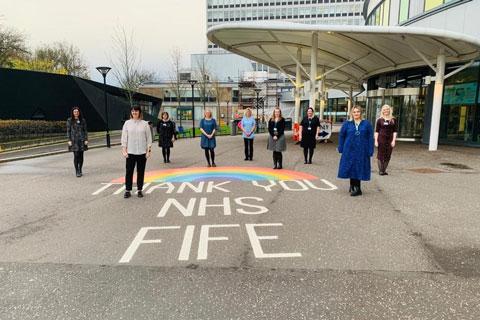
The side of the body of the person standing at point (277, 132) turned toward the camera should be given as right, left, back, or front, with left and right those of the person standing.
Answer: front

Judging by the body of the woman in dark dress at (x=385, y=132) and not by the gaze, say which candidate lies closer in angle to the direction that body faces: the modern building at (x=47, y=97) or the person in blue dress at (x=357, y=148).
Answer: the person in blue dress

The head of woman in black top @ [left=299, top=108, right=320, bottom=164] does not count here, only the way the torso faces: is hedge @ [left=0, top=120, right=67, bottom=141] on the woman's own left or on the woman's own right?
on the woman's own right

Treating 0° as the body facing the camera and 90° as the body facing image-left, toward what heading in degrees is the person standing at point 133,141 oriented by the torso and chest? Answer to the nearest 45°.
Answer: approximately 0°

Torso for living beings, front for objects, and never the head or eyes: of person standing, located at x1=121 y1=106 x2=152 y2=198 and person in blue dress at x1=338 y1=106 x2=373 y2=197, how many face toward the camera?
2

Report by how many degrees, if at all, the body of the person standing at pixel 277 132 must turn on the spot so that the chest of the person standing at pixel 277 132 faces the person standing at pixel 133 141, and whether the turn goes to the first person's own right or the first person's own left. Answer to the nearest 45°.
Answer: approximately 45° to the first person's own right

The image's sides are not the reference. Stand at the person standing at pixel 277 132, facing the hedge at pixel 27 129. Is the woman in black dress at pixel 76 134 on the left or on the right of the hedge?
left

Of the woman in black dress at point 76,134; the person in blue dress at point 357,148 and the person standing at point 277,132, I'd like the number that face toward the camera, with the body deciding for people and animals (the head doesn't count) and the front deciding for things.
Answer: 3

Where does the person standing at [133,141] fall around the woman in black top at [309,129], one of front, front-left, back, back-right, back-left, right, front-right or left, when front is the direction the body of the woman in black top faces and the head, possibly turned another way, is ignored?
front-right

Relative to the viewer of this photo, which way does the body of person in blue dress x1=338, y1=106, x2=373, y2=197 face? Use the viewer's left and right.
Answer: facing the viewer

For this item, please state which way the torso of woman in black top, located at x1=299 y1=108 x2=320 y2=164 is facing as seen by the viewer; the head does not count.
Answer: toward the camera

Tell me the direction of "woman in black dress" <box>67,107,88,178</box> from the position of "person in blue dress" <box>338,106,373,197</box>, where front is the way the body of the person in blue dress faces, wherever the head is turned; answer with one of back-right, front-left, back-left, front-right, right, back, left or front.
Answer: right

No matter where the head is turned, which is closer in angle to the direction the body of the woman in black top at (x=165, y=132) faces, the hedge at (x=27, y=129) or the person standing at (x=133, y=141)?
the person standing

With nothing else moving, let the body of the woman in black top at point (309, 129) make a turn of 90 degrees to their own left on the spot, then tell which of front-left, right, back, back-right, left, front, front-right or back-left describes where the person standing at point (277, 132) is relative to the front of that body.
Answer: back-right

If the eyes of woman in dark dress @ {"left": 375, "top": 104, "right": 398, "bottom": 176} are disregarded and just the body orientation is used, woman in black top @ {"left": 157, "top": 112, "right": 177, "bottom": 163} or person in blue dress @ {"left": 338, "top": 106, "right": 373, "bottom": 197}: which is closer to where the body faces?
the person in blue dress

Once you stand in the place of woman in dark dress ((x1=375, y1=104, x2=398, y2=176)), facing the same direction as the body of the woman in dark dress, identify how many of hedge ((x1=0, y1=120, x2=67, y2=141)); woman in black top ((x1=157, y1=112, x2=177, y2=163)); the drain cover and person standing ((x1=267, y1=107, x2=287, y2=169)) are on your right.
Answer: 3

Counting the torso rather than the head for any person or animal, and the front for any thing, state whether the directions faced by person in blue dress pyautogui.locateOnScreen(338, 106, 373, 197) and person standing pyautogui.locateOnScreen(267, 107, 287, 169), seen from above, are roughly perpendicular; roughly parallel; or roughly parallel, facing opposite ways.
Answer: roughly parallel

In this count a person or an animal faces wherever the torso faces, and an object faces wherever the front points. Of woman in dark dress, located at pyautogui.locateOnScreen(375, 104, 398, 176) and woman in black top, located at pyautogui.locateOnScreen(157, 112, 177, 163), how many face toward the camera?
2

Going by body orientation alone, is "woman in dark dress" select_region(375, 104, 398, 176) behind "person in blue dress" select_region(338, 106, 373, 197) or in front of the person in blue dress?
behind

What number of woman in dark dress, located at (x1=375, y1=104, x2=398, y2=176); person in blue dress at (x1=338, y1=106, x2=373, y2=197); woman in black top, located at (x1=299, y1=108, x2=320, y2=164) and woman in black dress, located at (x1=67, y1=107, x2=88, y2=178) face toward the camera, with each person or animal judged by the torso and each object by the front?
4
